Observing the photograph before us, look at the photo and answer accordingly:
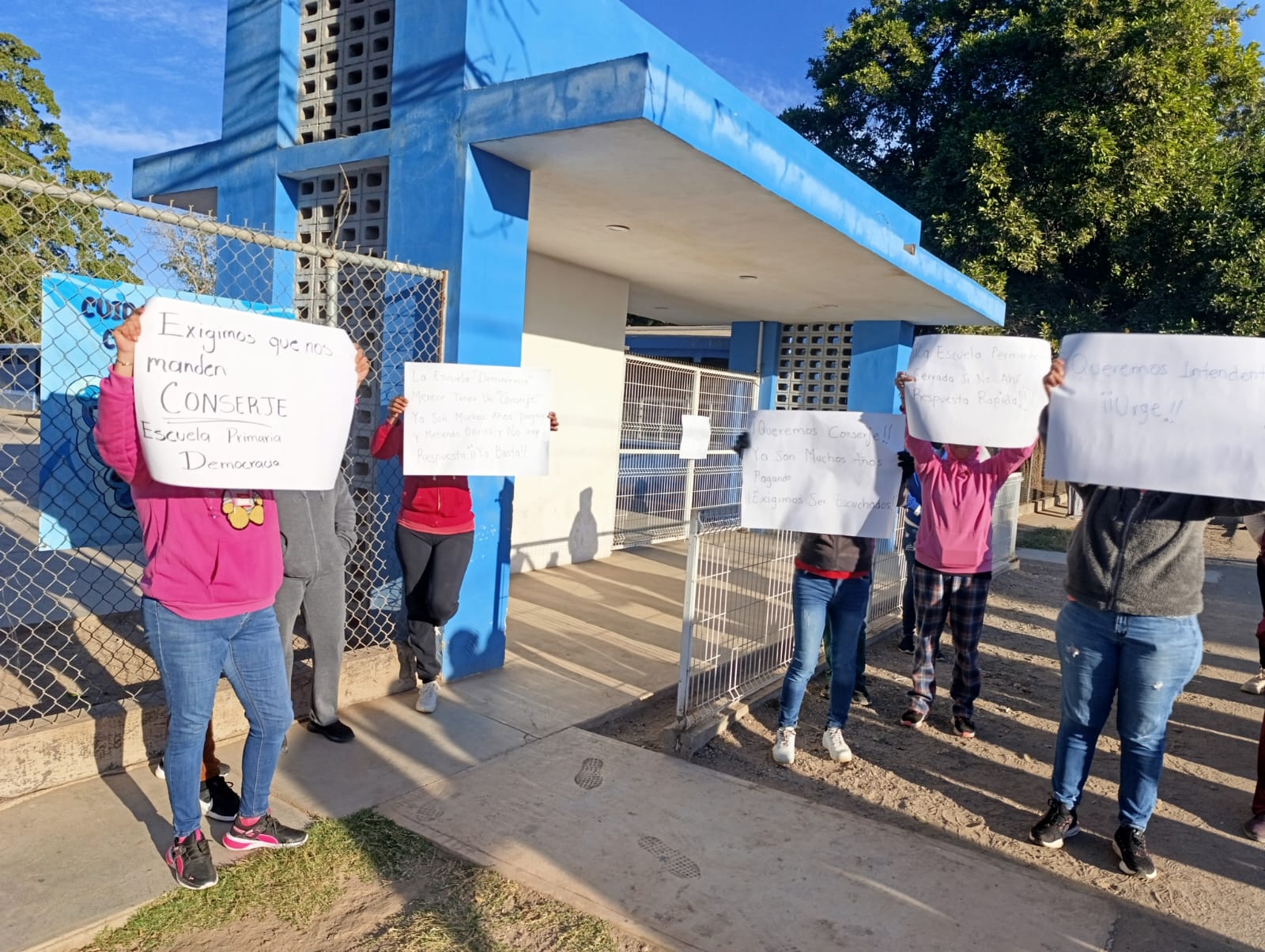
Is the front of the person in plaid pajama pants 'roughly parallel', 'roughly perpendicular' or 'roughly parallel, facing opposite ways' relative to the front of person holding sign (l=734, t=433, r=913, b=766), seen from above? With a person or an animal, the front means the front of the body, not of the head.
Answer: roughly parallel

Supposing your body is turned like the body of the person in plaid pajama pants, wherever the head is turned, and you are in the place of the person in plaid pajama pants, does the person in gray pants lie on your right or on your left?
on your right

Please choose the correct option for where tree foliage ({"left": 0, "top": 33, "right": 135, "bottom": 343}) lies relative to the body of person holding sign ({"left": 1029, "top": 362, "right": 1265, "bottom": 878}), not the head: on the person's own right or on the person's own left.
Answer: on the person's own right

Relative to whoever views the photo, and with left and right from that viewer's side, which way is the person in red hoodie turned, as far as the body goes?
facing the viewer

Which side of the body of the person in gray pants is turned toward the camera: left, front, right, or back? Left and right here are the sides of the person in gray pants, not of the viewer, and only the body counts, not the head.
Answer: front

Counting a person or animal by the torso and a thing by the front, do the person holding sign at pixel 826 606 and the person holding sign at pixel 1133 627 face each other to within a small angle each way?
no

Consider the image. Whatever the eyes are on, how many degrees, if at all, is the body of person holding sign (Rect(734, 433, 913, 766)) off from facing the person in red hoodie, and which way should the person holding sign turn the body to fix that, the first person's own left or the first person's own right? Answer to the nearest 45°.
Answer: approximately 90° to the first person's own right

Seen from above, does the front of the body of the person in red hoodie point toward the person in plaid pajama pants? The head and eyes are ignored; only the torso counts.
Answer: no

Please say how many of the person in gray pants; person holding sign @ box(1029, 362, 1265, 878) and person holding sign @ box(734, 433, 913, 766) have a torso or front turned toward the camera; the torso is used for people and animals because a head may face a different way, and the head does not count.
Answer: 3

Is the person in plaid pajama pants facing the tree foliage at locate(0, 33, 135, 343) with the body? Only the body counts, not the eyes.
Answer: no

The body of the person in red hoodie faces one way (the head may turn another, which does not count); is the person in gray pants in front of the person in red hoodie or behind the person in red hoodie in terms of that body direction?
in front

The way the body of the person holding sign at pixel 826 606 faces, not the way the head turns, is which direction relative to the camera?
toward the camera

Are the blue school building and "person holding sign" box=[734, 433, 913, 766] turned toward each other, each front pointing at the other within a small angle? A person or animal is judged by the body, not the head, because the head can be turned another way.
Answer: no

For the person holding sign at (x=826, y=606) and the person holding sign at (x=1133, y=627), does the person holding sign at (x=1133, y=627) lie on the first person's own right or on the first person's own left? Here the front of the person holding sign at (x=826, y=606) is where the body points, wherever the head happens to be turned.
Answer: on the first person's own left

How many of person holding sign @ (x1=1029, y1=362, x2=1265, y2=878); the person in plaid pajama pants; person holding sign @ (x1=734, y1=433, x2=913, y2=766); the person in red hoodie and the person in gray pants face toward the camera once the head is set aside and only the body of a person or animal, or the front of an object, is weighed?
5

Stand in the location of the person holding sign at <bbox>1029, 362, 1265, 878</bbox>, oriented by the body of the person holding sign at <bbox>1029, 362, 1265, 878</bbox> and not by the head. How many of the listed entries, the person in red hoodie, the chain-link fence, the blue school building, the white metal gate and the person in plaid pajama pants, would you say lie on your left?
0
